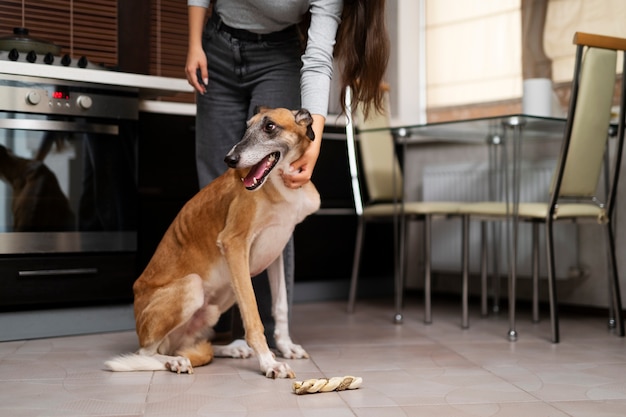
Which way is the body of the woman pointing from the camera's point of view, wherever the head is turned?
toward the camera

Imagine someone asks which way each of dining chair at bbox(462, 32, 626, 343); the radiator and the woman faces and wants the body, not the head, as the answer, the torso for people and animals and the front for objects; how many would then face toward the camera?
2

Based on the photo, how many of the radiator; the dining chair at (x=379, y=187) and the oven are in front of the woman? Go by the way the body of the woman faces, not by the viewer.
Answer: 0

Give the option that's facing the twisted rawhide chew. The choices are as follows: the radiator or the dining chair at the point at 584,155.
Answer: the radiator

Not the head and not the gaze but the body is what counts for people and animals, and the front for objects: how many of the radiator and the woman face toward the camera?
2

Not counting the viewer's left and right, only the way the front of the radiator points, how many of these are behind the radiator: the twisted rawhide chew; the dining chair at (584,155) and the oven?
0

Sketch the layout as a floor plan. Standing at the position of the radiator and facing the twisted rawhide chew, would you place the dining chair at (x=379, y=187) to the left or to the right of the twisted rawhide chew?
right

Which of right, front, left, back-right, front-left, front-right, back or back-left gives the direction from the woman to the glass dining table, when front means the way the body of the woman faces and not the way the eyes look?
back-left

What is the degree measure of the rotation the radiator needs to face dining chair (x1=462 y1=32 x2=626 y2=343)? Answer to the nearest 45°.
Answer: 0° — it already faces it

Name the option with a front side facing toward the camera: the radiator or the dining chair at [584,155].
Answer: the radiator

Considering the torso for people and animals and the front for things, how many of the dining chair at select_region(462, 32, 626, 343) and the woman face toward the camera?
1

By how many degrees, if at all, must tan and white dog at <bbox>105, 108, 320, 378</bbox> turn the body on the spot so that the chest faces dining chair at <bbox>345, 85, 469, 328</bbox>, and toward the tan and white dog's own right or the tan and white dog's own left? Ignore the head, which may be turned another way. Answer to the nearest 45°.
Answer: approximately 90° to the tan and white dog's own left

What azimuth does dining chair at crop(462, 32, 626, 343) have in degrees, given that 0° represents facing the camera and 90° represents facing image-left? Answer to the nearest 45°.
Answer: approximately 135°

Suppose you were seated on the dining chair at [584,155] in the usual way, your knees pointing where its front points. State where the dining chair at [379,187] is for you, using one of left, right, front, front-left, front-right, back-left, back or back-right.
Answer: front

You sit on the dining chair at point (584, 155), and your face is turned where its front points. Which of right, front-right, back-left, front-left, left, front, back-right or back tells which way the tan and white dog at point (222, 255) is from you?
left

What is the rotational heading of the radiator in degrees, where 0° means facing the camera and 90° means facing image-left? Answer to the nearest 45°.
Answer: approximately 0°

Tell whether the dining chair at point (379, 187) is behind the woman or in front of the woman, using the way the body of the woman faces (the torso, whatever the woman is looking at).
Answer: behind
